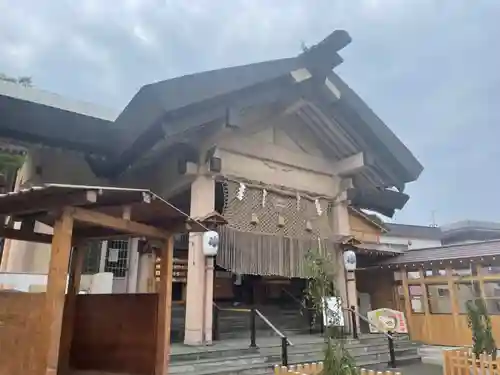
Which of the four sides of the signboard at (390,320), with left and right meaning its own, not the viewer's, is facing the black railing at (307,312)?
right

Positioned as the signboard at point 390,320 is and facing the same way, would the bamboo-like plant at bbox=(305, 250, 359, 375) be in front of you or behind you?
in front

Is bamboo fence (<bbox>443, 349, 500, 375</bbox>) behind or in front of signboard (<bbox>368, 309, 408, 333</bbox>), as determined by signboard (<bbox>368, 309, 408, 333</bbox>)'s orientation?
in front

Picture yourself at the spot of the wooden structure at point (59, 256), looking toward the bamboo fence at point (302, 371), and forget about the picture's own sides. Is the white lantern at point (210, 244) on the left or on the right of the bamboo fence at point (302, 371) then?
left

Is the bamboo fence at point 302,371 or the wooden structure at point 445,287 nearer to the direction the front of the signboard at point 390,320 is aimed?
the bamboo fence

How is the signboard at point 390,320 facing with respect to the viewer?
toward the camera

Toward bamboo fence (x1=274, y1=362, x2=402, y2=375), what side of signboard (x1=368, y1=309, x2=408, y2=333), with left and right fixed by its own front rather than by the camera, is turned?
front

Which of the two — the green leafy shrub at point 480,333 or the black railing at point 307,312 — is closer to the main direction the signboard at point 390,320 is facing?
the green leafy shrub

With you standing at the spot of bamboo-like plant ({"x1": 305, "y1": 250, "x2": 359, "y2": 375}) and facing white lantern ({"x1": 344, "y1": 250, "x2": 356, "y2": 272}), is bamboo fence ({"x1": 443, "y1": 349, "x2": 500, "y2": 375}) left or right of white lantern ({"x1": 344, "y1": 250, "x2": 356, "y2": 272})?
right

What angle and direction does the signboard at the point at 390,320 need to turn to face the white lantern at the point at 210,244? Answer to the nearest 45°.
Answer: approximately 45° to its right

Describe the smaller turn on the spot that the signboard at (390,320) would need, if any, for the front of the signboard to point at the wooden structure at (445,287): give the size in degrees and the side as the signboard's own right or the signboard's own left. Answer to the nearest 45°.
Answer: approximately 90° to the signboard's own left
